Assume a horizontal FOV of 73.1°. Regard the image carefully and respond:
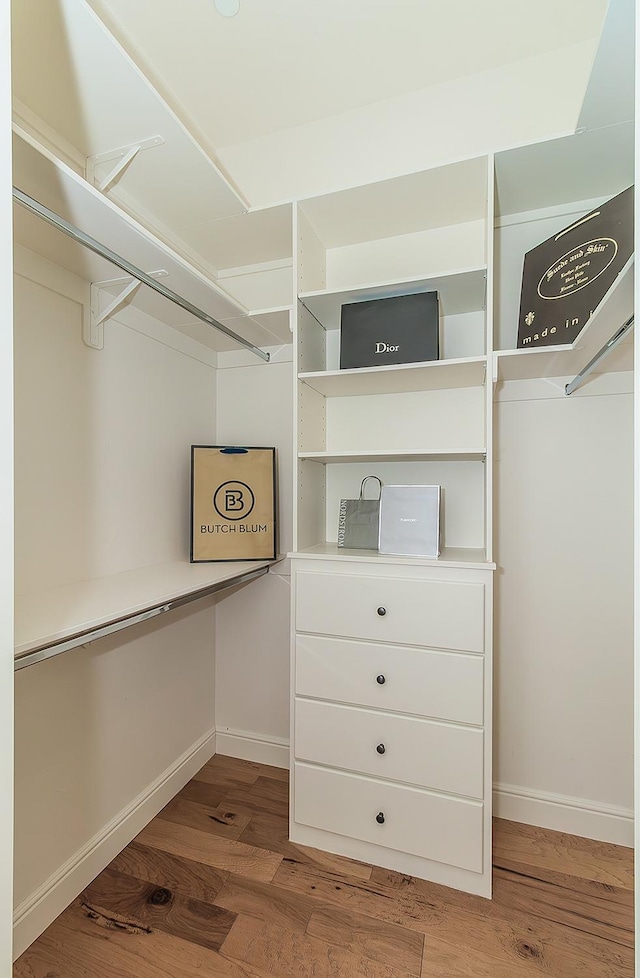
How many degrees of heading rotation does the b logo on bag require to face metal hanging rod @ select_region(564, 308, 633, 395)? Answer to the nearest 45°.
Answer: approximately 45° to its left

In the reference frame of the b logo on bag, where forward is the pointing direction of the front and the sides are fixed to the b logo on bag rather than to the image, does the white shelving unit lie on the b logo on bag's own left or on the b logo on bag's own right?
on the b logo on bag's own left

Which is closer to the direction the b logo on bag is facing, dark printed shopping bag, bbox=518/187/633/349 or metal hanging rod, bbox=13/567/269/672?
the metal hanging rod

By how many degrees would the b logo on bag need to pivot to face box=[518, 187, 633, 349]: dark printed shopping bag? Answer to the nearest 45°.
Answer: approximately 45° to its left

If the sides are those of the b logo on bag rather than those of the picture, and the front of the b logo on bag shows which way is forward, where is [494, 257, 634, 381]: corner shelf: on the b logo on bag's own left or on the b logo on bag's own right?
on the b logo on bag's own left

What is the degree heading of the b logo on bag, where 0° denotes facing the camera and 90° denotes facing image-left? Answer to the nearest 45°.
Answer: approximately 0°

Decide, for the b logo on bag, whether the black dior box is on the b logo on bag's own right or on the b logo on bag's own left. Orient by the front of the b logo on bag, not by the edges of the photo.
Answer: on the b logo on bag's own left
